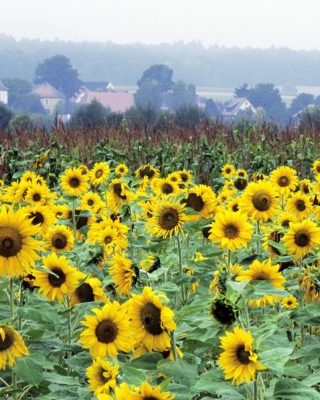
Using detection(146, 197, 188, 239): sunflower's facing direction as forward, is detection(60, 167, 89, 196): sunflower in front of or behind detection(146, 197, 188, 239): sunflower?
behind

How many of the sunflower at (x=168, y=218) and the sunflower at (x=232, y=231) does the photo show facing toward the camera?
2

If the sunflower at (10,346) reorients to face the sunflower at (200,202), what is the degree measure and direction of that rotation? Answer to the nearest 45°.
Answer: approximately 135° to its left

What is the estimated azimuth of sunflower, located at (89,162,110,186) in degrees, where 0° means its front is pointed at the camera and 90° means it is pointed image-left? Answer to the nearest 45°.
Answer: approximately 0°

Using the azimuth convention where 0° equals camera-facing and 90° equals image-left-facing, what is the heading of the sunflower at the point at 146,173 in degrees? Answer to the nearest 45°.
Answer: approximately 0°

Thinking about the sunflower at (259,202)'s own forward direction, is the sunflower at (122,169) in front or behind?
behind

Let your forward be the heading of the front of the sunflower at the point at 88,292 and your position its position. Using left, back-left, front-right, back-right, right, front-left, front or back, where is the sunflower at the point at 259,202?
back

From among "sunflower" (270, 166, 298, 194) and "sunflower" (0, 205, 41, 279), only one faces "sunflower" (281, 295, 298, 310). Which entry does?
"sunflower" (270, 166, 298, 194)

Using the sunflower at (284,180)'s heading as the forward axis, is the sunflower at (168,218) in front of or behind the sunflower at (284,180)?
in front
